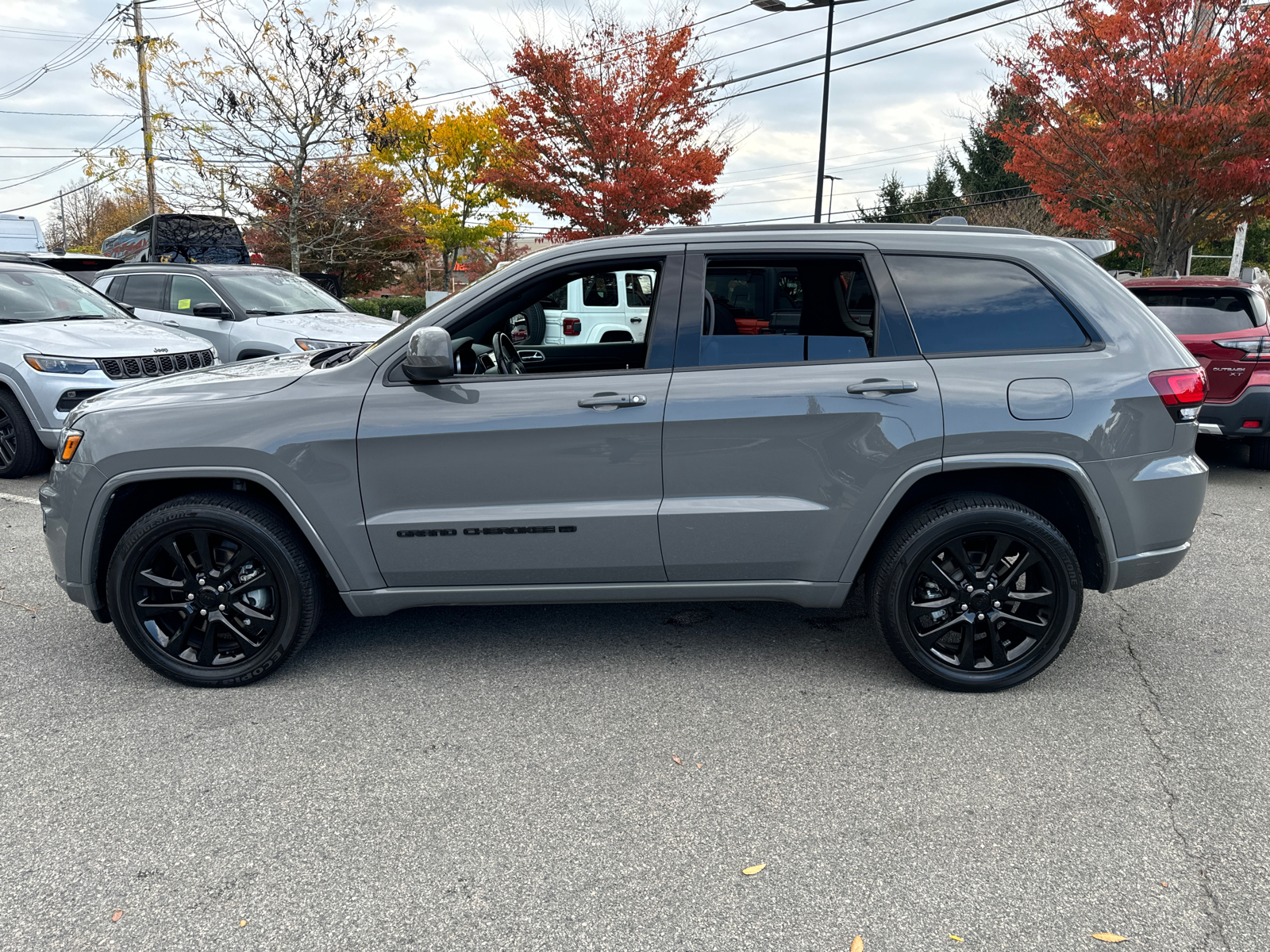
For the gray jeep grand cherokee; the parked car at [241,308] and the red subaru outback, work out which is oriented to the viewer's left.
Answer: the gray jeep grand cherokee

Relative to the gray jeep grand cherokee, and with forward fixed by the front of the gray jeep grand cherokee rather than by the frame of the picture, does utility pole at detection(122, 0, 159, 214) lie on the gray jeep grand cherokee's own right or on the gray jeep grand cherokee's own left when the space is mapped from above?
on the gray jeep grand cherokee's own right

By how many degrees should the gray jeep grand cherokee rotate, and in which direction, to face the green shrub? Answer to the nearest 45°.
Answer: approximately 90° to its right

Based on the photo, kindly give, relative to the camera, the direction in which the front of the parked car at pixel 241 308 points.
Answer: facing the viewer and to the right of the viewer

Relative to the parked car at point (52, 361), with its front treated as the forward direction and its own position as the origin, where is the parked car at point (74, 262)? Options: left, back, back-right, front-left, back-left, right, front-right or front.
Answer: back-left

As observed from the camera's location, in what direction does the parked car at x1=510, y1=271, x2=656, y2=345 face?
facing away from the viewer and to the right of the viewer

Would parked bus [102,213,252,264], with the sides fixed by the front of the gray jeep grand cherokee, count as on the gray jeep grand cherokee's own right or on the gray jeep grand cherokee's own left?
on the gray jeep grand cherokee's own right

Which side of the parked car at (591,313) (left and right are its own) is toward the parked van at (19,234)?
left

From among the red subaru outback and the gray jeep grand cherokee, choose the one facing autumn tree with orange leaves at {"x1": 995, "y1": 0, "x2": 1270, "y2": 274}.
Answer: the red subaru outback

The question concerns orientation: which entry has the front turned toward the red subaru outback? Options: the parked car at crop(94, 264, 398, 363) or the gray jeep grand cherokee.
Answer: the parked car

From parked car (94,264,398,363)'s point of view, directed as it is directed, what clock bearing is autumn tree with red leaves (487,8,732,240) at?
The autumn tree with red leaves is roughly at 9 o'clock from the parked car.

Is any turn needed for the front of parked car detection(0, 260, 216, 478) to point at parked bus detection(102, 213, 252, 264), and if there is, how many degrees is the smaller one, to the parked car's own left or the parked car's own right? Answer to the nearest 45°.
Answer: approximately 135° to the parked car's own left

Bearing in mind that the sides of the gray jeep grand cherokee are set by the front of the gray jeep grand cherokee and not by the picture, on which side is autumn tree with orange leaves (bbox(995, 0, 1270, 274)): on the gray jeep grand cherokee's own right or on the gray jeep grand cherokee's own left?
on the gray jeep grand cherokee's own right

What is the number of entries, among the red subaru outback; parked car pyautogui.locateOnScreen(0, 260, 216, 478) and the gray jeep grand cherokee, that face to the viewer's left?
1

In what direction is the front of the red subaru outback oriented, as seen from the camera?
facing away from the viewer

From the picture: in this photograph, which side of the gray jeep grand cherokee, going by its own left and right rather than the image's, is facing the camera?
left

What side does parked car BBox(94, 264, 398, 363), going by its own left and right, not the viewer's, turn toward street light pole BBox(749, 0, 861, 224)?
left

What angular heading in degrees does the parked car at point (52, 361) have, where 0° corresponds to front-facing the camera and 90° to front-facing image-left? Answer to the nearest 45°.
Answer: approximately 315°
